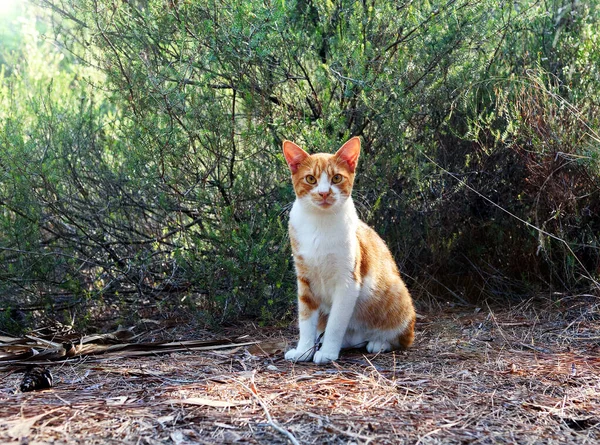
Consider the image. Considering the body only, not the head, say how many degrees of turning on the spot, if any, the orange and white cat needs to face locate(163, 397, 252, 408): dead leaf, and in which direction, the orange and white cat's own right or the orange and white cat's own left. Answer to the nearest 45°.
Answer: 0° — it already faces it

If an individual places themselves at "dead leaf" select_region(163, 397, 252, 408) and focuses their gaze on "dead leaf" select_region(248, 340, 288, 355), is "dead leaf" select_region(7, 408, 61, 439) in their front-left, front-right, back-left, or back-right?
back-left

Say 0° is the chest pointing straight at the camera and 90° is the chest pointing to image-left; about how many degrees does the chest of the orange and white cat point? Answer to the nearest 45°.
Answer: approximately 45°
